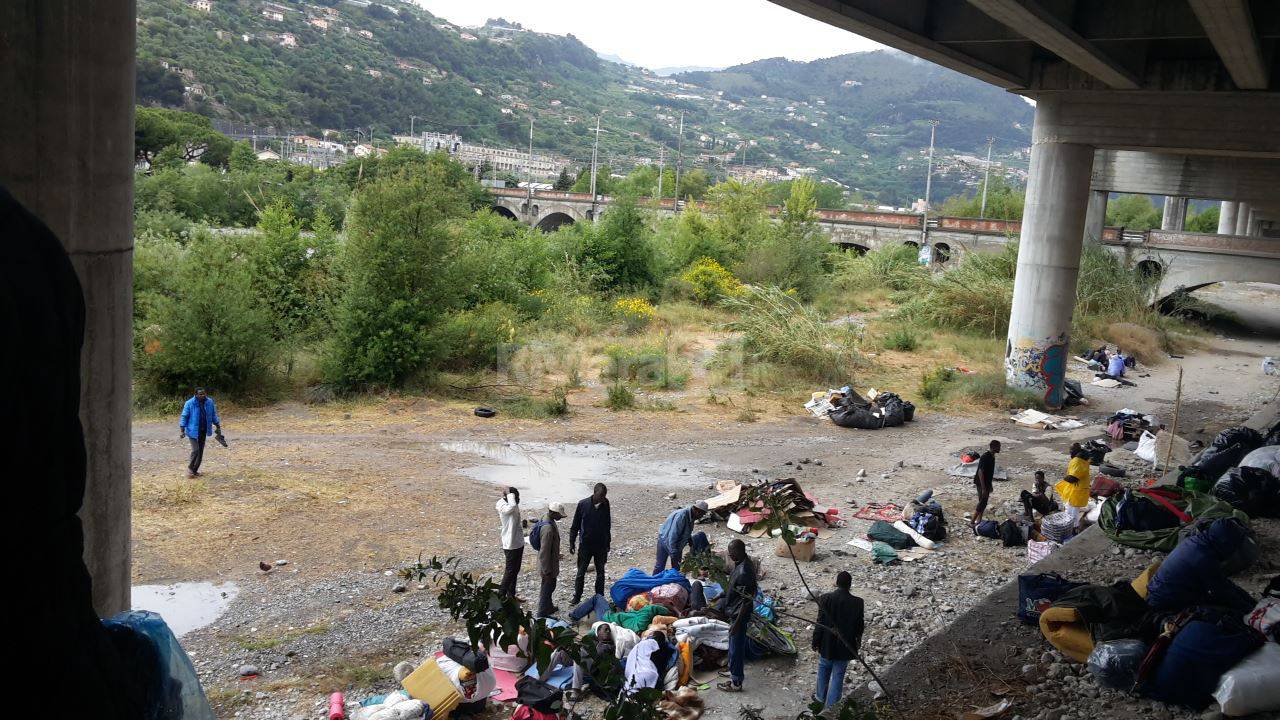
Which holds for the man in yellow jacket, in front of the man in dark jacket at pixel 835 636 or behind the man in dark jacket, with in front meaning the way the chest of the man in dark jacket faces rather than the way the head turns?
in front

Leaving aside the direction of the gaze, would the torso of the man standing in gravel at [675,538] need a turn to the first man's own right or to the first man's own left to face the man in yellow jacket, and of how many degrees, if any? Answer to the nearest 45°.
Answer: approximately 45° to the first man's own left

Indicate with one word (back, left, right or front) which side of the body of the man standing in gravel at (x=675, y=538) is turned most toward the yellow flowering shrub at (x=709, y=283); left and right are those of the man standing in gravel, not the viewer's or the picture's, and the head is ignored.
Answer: left

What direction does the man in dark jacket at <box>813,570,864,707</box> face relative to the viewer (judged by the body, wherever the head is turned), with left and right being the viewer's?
facing away from the viewer

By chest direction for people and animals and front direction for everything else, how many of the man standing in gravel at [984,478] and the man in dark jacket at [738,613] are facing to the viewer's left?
1

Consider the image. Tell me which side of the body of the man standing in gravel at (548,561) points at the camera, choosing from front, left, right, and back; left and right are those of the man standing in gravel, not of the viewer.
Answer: right

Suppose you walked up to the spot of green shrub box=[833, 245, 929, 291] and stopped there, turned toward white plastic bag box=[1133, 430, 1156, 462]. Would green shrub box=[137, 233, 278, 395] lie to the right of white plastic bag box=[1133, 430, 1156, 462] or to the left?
right

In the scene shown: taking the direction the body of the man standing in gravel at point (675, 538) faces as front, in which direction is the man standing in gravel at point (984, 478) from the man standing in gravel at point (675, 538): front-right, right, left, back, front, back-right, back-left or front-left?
front-left

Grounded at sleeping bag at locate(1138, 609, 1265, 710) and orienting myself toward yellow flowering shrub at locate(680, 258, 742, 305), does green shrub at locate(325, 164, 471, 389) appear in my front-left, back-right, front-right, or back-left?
front-left

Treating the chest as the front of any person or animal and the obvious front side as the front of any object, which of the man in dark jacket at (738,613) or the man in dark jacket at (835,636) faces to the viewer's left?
the man in dark jacket at (738,613)

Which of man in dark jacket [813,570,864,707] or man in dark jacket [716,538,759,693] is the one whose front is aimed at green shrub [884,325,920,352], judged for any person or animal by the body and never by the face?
man in dark jacket [813,570,864,707]

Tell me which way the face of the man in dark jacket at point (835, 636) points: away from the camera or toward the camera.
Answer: away from the camera

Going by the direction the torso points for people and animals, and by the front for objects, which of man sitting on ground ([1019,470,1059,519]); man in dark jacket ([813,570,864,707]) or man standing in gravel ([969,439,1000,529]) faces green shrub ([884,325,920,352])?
the man in dark jacket

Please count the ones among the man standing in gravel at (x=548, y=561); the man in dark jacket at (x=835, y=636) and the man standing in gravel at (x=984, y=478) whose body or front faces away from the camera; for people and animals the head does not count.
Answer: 1
